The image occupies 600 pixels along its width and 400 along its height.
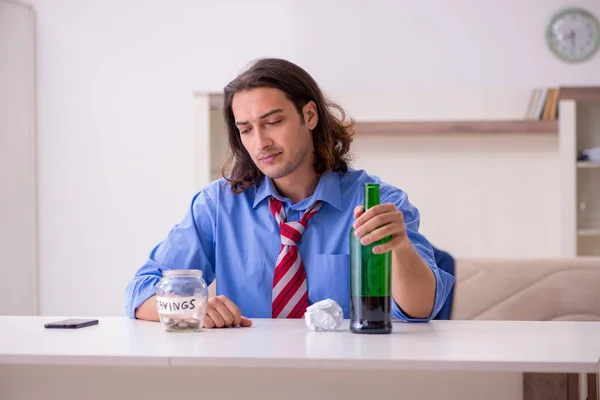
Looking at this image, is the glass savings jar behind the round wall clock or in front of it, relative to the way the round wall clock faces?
in front

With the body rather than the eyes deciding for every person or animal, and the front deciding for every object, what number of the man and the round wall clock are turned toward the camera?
2

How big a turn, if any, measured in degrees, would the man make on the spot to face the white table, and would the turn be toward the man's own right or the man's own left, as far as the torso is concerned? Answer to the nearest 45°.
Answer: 0° — they already face it

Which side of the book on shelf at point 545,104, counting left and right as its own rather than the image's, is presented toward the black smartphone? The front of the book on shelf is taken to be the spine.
front

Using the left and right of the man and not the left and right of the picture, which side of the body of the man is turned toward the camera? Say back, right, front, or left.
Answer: front

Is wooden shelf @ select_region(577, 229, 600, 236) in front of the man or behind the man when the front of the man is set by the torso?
behind

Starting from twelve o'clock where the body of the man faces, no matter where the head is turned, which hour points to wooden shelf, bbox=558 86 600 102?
The wooden shelf is roughly at 7 o'clock from the man.

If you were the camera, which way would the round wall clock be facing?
facing the viewer

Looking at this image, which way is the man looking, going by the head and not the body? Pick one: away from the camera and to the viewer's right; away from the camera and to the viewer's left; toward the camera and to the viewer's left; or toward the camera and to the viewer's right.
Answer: toward the camera and to the viewer's left

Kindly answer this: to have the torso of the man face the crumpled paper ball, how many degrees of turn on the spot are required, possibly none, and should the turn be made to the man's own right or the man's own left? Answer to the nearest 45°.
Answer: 0° — they already face it

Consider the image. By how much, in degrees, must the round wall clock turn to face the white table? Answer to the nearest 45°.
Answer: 0° — it already faces it

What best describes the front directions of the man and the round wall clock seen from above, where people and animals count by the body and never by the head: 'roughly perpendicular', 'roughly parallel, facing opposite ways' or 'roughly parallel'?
roughly parallel
